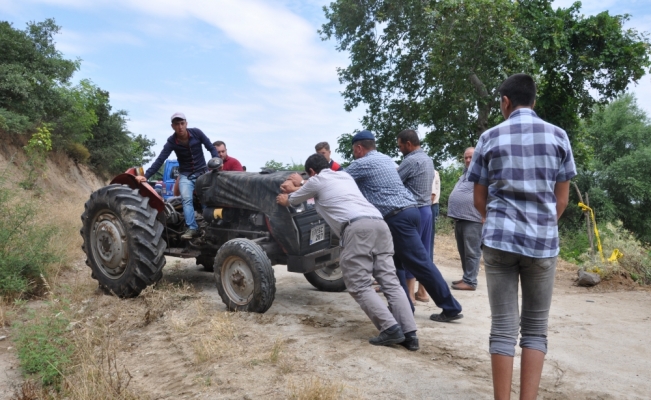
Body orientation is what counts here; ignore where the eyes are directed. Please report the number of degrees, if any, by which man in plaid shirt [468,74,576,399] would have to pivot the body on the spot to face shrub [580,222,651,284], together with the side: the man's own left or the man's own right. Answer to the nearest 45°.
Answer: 0° — they already face it

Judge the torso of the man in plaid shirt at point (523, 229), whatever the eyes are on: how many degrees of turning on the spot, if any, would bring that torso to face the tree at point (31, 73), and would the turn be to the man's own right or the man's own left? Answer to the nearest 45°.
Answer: approximately 45° to the man's own left

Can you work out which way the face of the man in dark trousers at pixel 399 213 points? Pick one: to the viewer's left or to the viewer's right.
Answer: to the viewer's left

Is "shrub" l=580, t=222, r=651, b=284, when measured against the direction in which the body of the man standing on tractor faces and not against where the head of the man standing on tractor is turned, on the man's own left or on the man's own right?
on the man's own left

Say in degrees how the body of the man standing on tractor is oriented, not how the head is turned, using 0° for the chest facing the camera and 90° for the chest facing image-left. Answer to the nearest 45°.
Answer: approximately 0°

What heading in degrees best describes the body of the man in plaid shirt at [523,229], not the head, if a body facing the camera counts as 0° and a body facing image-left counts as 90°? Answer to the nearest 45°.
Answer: approximately 180°

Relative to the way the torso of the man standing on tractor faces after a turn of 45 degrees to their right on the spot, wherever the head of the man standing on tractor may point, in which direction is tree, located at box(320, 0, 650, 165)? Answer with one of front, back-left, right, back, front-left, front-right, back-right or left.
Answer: back

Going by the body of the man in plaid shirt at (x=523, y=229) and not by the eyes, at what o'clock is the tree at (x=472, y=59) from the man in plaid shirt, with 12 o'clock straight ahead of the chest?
The tree is roughly at 12 o'clock from the man in plaid shirt.

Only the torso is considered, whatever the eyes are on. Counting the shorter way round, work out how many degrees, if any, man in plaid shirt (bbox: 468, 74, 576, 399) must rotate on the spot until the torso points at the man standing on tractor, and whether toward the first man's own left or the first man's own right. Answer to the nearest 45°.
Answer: approximately 45° to the first man's own left

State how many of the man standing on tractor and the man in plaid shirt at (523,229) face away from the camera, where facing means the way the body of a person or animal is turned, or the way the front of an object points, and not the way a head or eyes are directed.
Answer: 1

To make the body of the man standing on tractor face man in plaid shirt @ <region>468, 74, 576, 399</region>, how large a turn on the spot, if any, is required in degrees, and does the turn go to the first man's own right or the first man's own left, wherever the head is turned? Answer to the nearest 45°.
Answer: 0° — they already face them

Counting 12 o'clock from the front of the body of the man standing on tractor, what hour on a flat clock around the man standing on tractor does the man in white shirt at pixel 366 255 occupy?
The man in white shirt is roughly at 11 o'clock from the man standing on tractor.

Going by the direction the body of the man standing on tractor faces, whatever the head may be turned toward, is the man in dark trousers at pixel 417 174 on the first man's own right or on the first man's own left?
on the first man's own left

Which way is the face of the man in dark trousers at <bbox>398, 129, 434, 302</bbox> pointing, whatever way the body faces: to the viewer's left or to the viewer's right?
to the viewer's left
